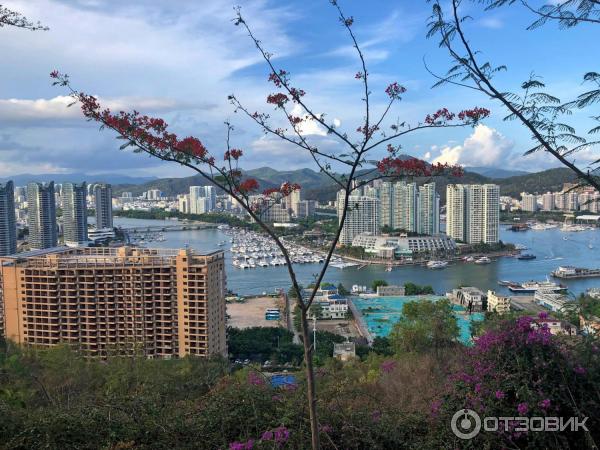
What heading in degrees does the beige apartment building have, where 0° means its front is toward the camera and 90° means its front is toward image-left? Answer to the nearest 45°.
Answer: approximately 0°

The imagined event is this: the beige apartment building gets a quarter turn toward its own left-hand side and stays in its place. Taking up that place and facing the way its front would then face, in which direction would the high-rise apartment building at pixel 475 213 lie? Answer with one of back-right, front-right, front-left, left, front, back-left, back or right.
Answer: front-left

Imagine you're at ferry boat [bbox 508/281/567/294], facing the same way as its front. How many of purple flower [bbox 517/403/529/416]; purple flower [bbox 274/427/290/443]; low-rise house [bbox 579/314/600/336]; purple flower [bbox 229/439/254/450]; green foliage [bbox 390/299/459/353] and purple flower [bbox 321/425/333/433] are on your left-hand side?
6

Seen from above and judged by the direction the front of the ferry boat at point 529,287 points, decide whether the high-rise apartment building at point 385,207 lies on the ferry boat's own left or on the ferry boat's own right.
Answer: on the ferry boat's own right

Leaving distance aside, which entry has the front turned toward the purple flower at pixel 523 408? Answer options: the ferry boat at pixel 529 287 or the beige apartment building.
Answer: the beige apartment building

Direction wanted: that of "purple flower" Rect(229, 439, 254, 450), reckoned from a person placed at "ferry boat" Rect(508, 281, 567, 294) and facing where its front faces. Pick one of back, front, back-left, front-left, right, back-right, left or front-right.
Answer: left

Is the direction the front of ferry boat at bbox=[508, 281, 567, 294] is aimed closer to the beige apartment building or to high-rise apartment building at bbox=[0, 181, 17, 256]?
the high-rise apartment building

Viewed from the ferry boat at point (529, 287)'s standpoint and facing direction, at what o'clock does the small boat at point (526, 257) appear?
The small boat is roughly at 3 o'clock from the ferry boat.

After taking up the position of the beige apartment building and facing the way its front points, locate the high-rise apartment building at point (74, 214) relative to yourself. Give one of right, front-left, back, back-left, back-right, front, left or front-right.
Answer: back

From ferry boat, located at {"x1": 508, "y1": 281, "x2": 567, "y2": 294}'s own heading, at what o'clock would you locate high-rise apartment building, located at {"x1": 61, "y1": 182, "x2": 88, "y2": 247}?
The high-rise apartment building is roughly at 12 o'clock from the ferry boat.

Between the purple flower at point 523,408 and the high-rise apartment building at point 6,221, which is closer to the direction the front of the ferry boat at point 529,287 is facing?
the high-rise apartment building

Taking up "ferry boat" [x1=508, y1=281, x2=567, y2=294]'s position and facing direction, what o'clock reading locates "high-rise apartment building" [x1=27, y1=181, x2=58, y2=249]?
The high-rise apartment building is roughly at 12 o'clock from the ferry boat.

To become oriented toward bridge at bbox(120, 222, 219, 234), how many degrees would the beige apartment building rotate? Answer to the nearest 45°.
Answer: approximately 180°

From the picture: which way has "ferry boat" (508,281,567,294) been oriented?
to the viewer's left

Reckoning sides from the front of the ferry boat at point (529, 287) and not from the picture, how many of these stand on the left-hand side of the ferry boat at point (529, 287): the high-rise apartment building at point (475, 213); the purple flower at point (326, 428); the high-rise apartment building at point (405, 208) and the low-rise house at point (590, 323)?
2

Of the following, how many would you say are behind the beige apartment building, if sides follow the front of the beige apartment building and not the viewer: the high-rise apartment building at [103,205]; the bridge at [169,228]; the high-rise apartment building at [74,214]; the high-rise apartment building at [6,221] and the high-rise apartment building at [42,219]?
5
